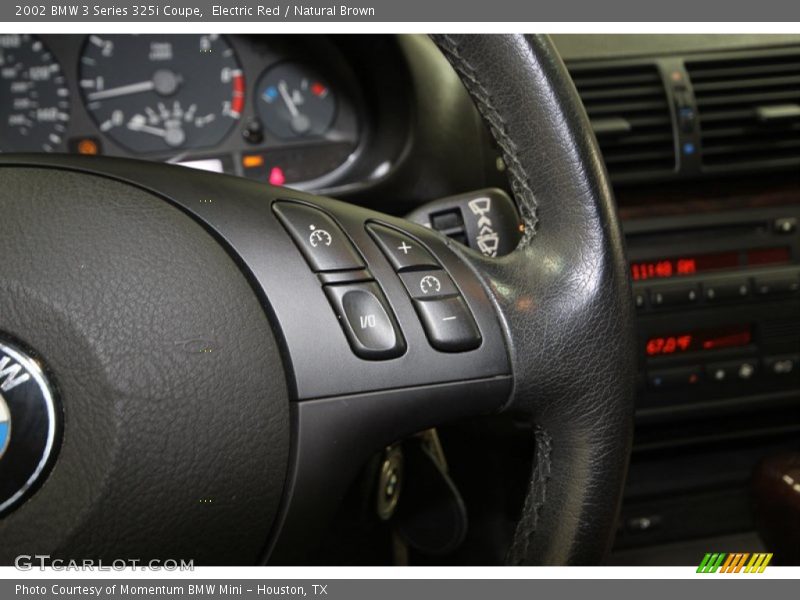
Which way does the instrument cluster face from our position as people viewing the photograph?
facing the viewer

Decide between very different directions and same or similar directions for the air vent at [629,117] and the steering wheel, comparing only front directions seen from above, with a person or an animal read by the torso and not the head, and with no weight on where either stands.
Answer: same or similar directions

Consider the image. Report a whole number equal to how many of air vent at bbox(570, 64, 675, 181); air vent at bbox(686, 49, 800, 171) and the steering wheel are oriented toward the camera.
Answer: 3

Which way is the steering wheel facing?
toward the camera

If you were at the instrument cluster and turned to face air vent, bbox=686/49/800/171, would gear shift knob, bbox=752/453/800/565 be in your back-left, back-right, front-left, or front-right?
front-right

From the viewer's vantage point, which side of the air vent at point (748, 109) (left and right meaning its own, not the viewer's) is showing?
front

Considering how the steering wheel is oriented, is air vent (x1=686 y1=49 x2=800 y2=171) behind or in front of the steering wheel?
behind

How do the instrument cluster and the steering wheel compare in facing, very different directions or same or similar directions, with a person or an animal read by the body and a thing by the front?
same or similar directions
